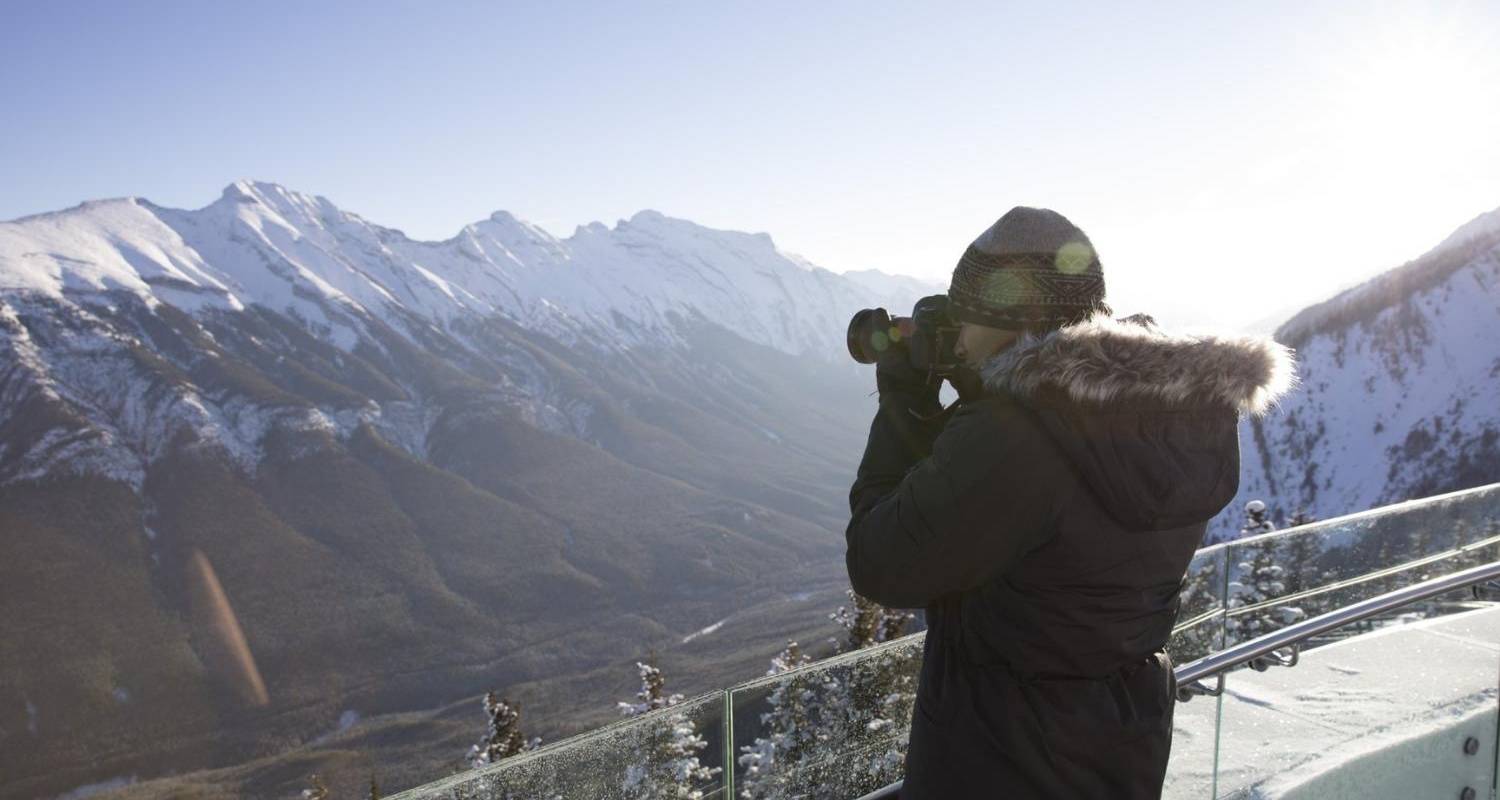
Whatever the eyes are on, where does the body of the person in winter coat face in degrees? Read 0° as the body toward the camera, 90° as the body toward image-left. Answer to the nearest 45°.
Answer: approximately 135°

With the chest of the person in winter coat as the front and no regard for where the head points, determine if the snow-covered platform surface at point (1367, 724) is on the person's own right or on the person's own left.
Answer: on the person's own right

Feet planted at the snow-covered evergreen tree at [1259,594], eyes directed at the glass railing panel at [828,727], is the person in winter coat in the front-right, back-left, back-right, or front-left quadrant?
front-left

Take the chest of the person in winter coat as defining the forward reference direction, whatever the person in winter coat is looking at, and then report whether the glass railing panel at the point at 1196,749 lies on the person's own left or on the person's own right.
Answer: on the person's own right

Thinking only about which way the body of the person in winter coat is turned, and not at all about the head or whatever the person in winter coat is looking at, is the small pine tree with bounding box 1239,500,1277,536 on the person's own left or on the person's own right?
on the person's own right

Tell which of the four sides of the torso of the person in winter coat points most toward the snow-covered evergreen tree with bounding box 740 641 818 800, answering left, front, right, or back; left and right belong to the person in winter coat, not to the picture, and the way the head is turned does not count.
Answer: front

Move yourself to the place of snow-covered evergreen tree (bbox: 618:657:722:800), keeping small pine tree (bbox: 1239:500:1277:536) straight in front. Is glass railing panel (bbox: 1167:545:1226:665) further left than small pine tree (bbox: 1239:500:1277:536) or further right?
right

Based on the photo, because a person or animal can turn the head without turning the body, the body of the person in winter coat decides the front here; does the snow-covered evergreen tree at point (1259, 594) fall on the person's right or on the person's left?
on the person's right
